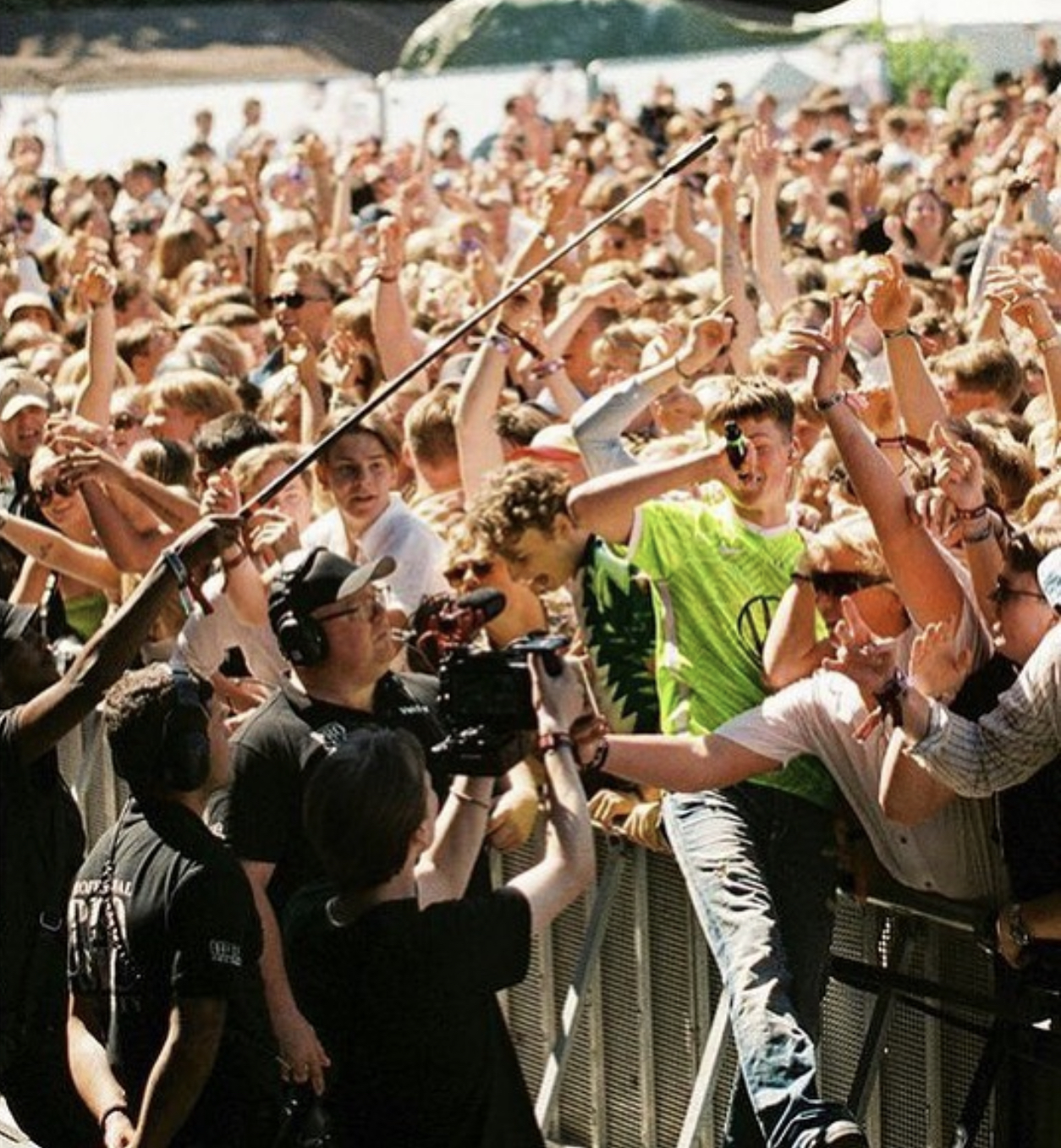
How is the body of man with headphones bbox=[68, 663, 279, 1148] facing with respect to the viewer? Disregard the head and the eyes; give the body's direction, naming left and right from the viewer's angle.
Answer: facing away from the viewer and to the right of the viewer

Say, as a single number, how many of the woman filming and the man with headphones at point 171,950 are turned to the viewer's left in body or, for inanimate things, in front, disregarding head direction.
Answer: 0

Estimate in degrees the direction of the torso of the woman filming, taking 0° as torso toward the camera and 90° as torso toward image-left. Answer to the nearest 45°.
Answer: approximately 225°

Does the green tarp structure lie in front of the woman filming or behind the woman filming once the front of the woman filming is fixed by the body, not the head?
in front

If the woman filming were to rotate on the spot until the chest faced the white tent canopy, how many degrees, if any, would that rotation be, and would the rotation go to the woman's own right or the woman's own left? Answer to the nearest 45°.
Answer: approximately 45° to the woman's own left

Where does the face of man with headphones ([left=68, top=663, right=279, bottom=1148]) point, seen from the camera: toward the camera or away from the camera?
away from the camera

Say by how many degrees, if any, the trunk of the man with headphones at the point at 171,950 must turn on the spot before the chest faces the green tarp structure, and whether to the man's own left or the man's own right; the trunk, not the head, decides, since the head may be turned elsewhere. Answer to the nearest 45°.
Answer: approximately 45° to the man's own left

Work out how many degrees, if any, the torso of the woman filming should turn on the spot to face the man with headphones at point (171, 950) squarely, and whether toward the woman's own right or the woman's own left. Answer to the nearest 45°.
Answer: approximately 90° to the woman's own left

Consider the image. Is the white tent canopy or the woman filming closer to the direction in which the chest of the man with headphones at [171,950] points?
the white tent canopy

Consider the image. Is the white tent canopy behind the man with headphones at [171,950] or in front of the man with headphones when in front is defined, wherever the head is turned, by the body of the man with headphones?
in front

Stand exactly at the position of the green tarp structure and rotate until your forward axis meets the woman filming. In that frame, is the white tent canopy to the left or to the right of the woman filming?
left

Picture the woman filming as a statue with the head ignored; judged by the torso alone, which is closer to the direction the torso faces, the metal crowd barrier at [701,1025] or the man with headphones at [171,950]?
the metal crowd barrier
